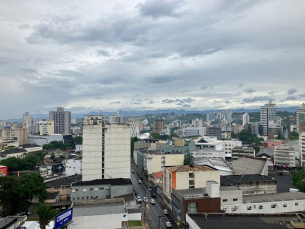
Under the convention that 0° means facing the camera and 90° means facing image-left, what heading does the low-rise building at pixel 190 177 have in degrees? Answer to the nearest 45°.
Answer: approximately 90°

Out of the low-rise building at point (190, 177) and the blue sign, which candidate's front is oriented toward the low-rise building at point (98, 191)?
the low-rise building at point (190, 177)

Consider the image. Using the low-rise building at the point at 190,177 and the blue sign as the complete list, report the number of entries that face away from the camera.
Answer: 0

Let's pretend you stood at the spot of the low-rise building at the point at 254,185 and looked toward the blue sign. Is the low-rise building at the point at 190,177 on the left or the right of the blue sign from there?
right

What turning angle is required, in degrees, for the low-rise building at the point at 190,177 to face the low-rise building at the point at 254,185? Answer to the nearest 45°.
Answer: approximately 180°

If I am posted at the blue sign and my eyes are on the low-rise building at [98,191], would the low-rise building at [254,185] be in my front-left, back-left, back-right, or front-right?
front-right

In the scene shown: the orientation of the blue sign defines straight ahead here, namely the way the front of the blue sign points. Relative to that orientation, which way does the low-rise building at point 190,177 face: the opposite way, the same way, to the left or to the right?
to the right

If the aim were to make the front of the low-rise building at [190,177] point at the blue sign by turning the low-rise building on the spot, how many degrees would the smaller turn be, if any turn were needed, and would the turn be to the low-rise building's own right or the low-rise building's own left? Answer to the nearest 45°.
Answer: approximately 45° to the low-rise building's own left

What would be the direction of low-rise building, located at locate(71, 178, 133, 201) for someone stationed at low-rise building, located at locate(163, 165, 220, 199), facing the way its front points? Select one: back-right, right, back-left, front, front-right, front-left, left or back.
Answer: front
